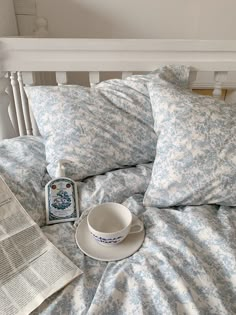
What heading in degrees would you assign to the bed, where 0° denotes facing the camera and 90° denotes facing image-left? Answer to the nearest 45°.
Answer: approximately 0°
